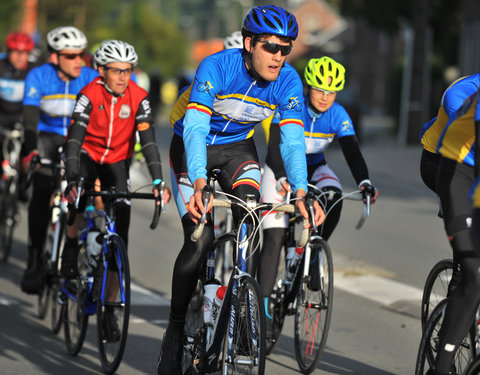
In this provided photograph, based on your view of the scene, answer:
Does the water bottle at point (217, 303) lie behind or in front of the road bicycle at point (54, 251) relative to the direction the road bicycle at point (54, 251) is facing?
in front

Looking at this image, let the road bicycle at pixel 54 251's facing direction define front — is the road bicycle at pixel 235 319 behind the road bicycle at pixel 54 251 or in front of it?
in front

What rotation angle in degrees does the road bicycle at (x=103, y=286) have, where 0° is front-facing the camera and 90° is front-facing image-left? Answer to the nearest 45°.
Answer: approximately 0°

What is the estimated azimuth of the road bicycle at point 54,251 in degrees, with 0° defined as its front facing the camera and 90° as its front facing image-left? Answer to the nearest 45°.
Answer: approximately 0°

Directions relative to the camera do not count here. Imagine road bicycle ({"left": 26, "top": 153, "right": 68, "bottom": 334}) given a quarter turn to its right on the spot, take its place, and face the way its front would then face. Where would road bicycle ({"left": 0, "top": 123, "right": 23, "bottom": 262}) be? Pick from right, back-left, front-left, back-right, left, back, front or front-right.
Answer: right

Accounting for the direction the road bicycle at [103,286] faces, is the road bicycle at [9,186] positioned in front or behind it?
behind

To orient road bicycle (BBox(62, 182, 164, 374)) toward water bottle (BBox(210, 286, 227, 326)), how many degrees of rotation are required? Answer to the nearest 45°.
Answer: approximately 45° to its left

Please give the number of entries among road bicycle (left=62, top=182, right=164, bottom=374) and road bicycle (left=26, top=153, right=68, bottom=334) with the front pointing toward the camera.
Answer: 2

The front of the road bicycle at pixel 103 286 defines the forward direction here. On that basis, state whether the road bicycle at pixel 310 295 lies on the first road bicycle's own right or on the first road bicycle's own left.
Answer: on the first road bicycle's own left
